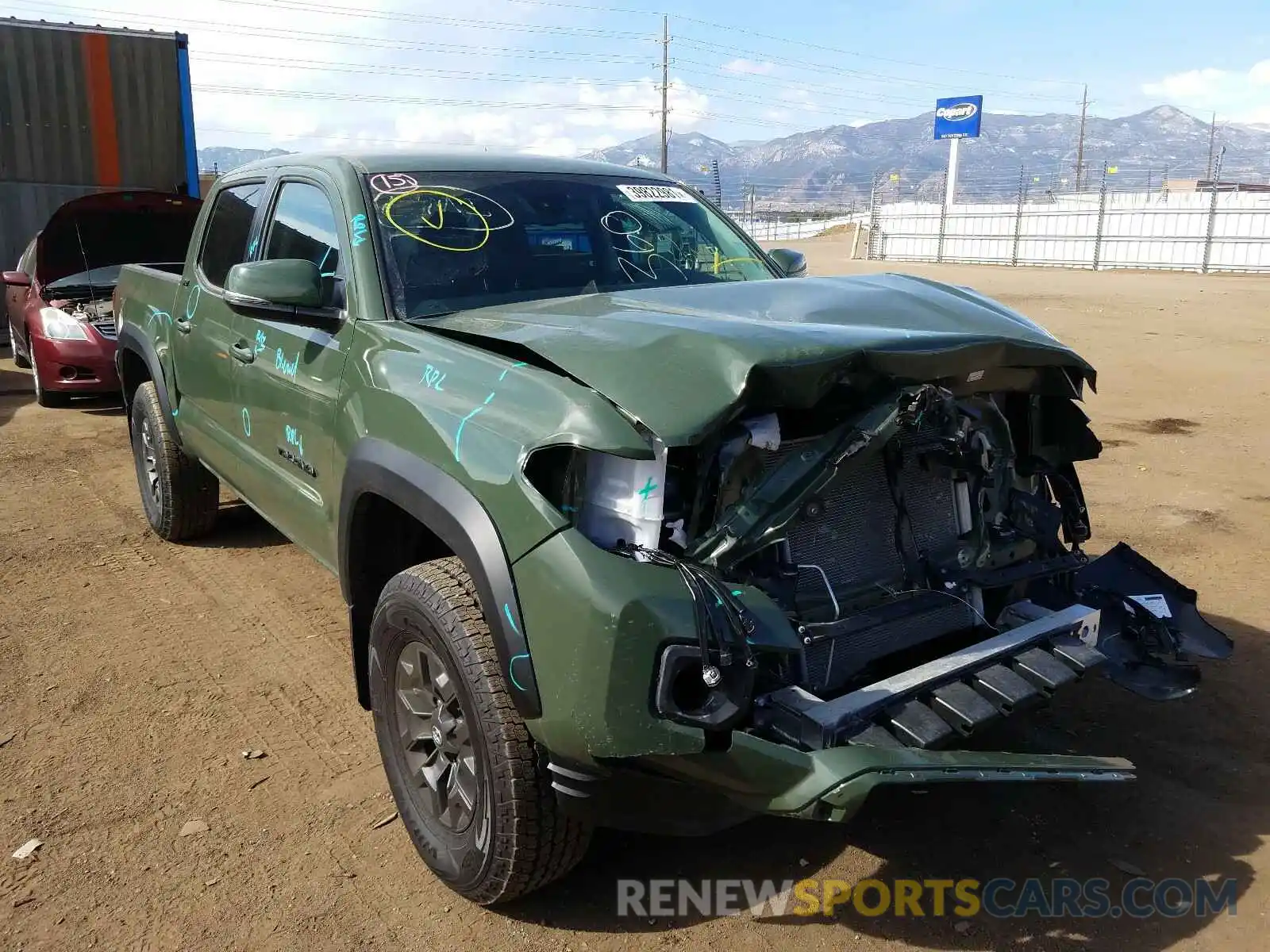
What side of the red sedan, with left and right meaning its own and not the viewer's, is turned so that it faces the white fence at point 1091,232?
left

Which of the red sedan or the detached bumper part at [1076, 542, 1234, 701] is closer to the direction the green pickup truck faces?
the detached bumper part

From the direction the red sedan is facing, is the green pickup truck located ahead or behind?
ahead

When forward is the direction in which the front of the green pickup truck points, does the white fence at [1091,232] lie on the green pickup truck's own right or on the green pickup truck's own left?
on the green pickup truck's own left

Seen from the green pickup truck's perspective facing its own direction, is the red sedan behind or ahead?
behind

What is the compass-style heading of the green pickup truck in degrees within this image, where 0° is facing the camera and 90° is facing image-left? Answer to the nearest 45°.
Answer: approximately 315°

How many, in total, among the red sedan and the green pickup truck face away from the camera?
0
